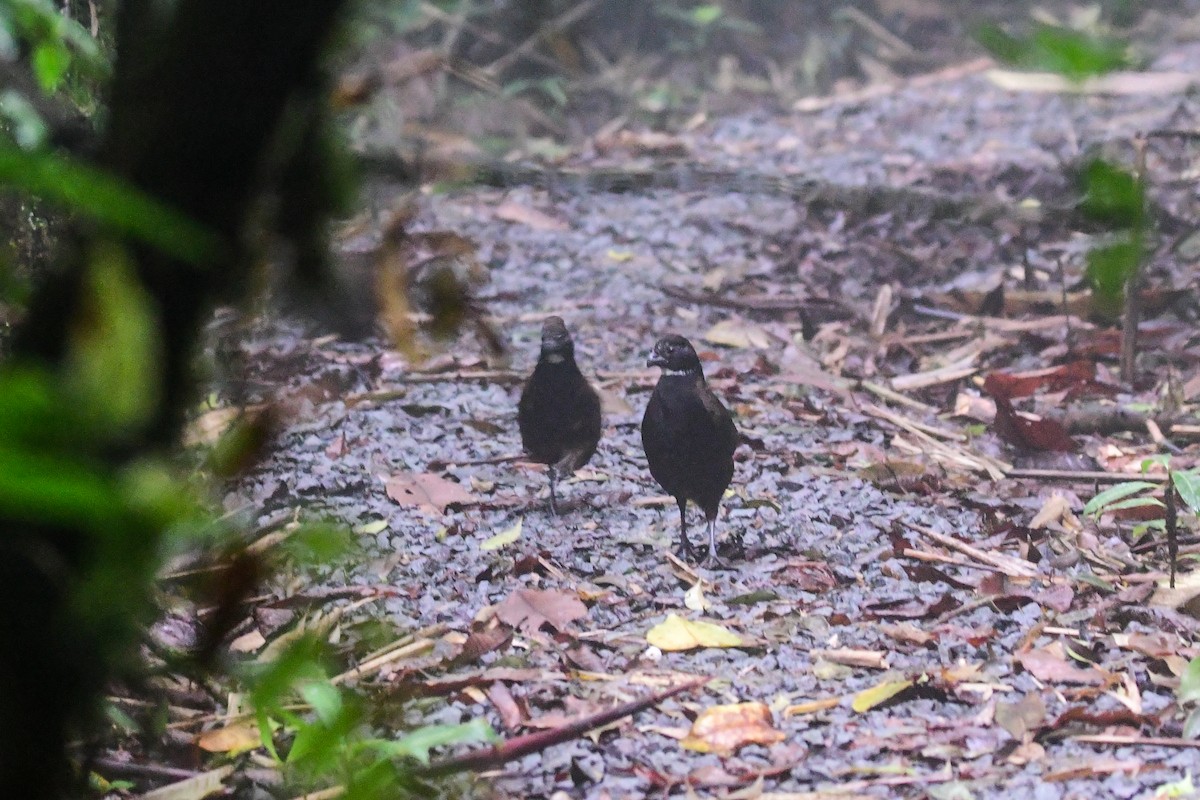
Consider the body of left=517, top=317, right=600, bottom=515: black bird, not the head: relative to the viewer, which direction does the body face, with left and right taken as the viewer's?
facing the viewer

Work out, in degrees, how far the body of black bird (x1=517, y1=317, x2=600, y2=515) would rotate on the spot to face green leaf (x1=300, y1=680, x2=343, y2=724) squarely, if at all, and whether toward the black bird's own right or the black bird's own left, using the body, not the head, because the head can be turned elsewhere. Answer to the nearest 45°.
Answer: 0° — it already faces it

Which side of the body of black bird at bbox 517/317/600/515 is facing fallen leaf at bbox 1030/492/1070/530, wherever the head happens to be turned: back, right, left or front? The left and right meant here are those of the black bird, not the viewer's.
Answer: left

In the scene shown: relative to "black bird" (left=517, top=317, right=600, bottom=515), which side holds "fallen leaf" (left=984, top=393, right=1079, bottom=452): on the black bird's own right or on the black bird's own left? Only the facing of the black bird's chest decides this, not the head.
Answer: on the black bird's own left

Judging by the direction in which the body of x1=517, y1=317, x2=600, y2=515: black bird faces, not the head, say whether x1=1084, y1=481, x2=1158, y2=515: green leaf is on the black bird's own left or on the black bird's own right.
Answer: on the black bird's own left

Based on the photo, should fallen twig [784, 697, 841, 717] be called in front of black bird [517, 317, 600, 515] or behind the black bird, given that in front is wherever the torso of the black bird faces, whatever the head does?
in front

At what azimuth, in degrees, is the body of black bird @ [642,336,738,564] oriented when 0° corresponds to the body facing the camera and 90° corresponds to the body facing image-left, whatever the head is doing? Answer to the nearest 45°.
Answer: approximately 45°

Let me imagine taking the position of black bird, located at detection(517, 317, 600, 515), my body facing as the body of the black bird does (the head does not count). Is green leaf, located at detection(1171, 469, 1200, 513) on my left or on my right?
on my left

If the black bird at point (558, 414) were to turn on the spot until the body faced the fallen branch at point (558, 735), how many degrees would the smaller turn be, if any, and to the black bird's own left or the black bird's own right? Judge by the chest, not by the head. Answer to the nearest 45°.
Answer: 0° — it already faces it

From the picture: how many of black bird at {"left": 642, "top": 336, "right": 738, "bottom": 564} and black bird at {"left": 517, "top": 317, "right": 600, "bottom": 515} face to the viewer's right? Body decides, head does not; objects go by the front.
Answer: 0

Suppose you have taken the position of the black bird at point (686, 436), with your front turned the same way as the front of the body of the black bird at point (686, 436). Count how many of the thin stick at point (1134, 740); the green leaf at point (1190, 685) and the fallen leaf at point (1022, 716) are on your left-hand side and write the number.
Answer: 3

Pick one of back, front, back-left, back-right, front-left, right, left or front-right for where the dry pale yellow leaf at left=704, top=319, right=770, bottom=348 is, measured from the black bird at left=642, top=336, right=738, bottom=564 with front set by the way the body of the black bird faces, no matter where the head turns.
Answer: back-right
